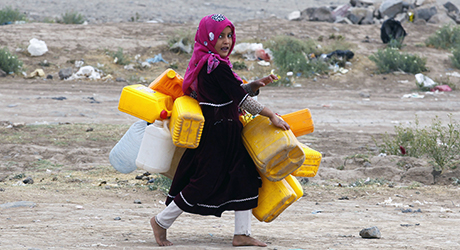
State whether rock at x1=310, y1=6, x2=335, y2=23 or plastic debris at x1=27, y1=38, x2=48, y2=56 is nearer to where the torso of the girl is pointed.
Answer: the rock

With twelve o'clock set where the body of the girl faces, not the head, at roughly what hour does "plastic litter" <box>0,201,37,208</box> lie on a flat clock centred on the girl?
The plastic litter is roughly at 7 o'clock from the girl.

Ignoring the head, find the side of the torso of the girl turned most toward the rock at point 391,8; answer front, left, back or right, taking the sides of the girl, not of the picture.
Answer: left

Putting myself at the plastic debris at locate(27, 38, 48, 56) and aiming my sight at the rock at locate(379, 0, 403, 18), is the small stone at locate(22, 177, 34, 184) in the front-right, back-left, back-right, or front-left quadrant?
back-right

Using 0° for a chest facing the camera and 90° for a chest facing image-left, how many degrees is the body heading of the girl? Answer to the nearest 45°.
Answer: approximately 270°

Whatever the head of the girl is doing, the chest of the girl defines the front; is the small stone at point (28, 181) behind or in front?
behind

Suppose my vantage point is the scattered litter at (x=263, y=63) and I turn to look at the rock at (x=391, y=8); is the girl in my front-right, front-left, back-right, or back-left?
back-right

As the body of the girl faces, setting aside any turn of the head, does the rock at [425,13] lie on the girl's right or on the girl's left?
on the girl's left

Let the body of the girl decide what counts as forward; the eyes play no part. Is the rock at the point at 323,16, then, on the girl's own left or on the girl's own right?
on the girl's own left

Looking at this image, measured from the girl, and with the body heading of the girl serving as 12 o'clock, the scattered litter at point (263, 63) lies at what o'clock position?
The scattered litter is roughly at 9 o'clock from the girl.
